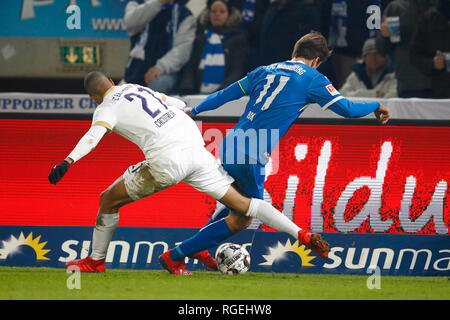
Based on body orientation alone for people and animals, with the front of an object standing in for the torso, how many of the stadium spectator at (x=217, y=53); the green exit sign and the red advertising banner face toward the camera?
3

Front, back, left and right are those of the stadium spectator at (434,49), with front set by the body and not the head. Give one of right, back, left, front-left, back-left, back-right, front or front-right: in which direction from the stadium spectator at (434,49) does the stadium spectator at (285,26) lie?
right

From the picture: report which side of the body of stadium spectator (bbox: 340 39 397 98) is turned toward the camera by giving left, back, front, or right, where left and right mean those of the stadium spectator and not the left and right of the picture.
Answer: front

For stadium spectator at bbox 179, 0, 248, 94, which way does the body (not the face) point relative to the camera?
toward the camera

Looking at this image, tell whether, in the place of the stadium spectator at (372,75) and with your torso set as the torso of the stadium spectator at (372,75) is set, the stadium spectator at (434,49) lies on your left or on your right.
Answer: on your left

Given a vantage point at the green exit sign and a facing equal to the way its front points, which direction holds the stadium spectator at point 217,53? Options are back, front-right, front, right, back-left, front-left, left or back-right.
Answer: front-left

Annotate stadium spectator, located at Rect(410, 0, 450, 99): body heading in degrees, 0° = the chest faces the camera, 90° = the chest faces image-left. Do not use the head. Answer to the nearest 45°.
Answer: approximately 0°

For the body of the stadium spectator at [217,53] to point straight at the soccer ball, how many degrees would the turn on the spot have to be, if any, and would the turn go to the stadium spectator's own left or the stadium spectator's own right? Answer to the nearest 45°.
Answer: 0° — they already face it

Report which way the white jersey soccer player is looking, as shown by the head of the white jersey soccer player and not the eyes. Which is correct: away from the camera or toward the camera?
away from the camera

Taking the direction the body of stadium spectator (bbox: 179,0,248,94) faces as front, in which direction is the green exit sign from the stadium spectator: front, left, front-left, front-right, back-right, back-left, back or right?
back-right

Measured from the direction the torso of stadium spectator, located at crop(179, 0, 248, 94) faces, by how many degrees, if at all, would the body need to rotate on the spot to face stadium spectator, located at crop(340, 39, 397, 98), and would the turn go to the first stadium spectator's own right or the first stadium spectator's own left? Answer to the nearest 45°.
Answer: approximately 90° to the first stadium spectator's own left

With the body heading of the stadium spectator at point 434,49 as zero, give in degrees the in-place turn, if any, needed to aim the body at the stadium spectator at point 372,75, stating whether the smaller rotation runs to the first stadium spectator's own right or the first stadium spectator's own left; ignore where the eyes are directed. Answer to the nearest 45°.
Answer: approximately 90° to the first stadium spectator's own right
